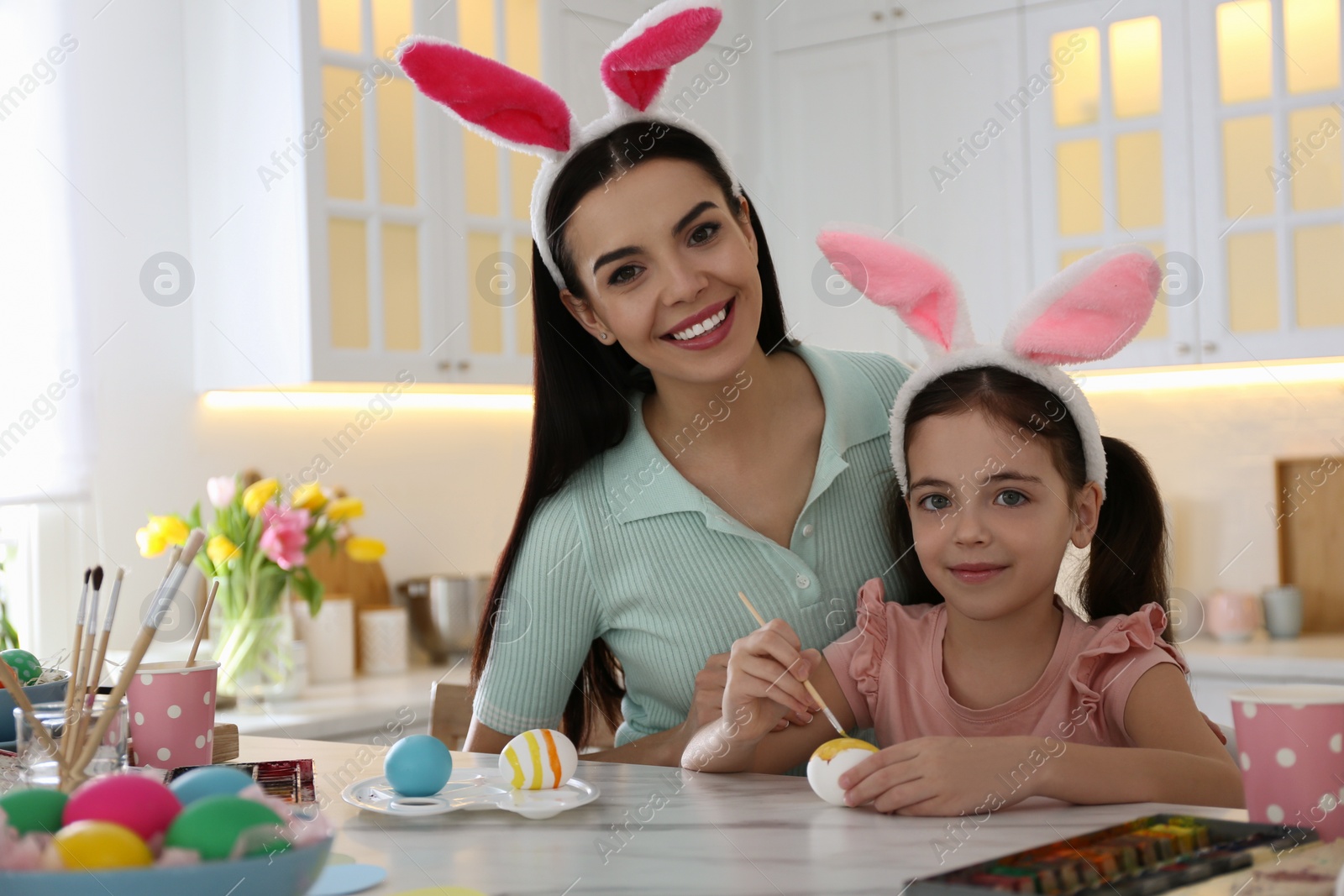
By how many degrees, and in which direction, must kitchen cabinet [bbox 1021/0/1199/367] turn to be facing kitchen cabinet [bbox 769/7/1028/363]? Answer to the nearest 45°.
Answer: approximately 90° to its right

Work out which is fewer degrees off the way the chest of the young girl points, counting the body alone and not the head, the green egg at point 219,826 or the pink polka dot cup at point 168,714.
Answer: the green egg

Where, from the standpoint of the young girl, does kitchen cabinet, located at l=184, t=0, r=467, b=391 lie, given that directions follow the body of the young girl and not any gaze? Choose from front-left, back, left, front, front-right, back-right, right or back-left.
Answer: back-right

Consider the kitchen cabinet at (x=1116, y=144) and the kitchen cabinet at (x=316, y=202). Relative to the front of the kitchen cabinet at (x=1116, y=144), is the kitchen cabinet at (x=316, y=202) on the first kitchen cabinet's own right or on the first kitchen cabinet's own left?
on the first kitchen cabinet's own right

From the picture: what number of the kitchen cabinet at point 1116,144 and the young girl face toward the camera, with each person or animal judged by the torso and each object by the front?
2

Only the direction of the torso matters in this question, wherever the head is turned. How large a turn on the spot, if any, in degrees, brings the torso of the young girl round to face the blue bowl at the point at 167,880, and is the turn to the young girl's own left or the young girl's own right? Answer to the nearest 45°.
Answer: approximately 45° to the young girl's own right

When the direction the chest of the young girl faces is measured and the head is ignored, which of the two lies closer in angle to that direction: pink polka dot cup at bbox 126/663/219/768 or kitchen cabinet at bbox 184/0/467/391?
the pink polka dot cup

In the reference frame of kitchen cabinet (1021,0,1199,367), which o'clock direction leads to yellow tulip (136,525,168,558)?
The yellow tulip is roughly at 2 o'clock from the kitchen cabinet.
